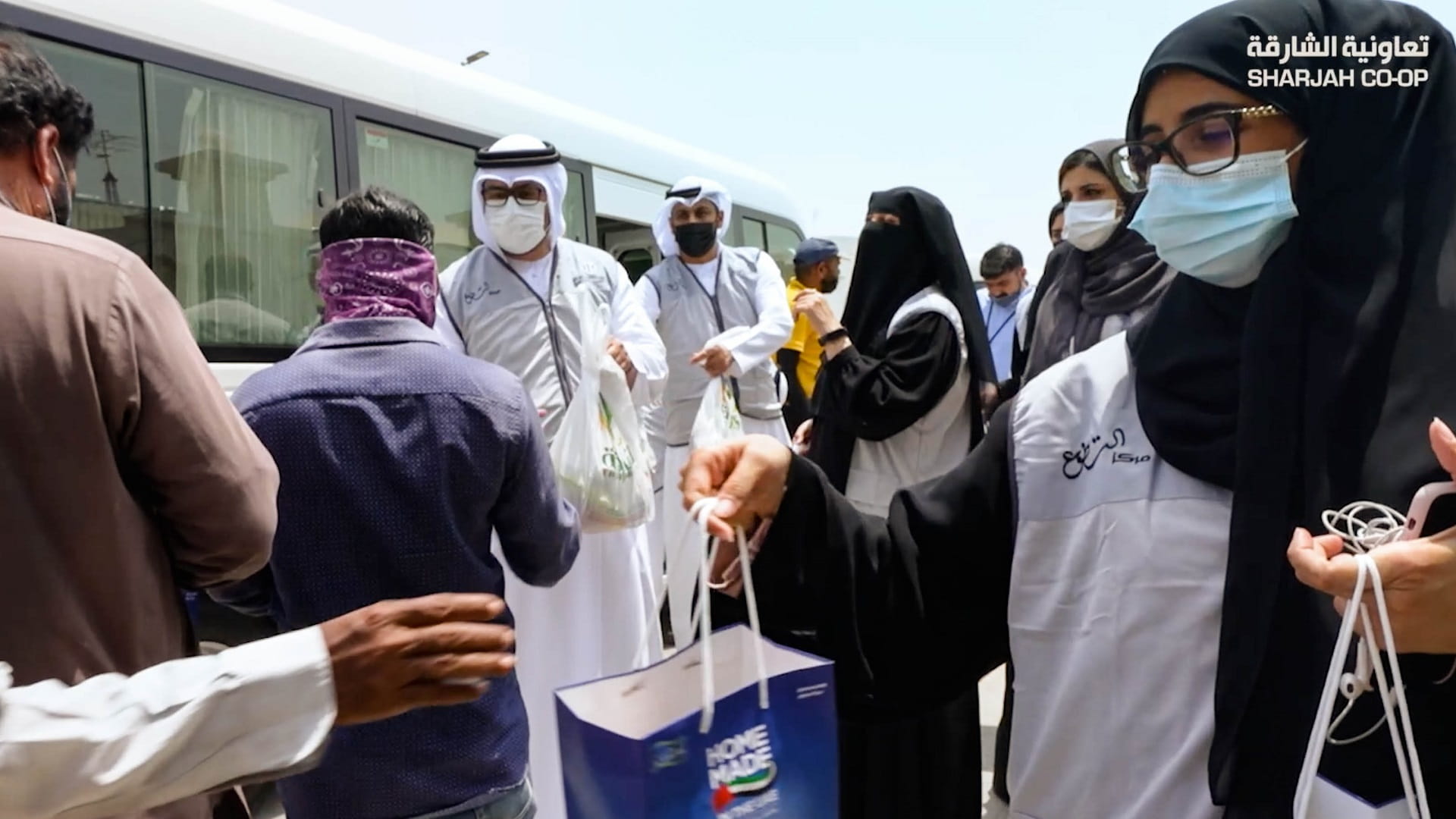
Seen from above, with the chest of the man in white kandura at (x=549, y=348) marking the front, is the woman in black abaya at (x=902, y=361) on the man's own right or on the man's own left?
on the man's own left

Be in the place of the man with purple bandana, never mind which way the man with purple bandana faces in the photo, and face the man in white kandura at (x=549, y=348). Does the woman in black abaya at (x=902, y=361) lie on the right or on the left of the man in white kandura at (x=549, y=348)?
right

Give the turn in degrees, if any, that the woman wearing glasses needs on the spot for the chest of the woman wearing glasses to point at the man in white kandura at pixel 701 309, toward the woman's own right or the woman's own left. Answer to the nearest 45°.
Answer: approximately 90° to the woman's own right

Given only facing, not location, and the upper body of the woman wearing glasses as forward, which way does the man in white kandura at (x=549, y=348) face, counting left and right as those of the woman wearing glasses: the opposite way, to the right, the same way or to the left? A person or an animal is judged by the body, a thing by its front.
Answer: to the left

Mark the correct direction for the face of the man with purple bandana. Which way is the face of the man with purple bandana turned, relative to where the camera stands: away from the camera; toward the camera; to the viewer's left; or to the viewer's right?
away from the camera

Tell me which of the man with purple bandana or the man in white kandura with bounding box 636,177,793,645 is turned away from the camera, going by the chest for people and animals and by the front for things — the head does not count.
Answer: the man with purple bandana

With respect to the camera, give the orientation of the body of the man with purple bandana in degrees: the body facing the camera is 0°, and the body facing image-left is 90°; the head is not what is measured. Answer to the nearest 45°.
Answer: approximately 180°

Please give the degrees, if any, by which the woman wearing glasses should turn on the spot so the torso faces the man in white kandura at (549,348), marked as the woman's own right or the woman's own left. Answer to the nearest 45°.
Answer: approximately 90° to the woman's own right
